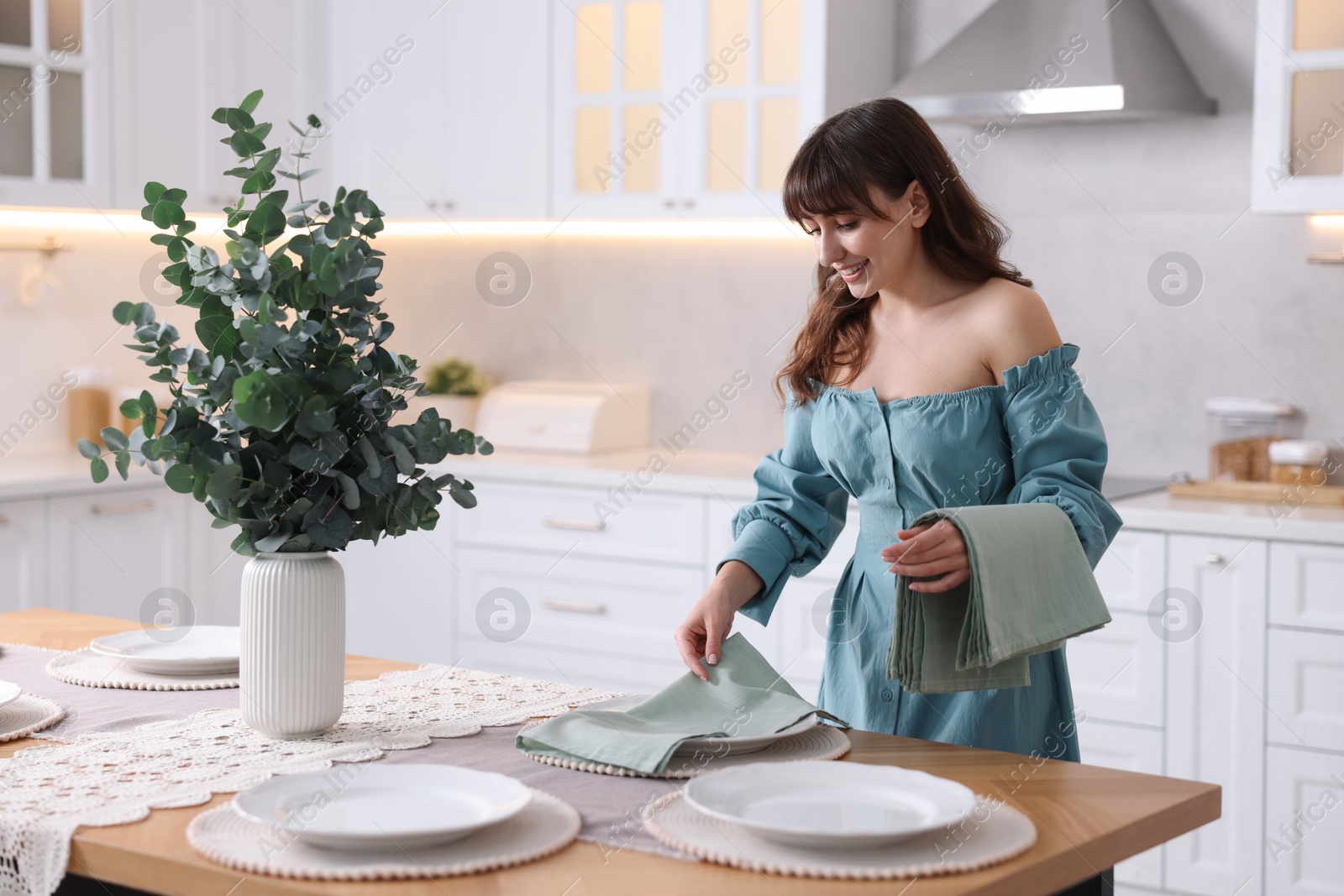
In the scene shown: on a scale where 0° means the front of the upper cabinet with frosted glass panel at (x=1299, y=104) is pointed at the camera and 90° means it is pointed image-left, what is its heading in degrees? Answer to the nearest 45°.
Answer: approximately 0°

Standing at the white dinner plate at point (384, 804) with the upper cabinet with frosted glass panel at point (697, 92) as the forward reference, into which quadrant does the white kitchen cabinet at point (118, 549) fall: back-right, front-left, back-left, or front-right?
front-left

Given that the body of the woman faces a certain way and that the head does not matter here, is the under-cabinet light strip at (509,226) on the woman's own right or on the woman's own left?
on the woman's own right

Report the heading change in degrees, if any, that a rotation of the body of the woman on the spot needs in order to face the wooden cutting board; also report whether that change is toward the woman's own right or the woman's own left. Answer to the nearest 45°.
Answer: approximately 180°

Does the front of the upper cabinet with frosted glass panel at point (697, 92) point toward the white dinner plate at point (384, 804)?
yes

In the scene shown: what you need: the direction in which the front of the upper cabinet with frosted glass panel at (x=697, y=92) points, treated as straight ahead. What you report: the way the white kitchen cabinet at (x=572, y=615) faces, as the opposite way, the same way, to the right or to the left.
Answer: the same way

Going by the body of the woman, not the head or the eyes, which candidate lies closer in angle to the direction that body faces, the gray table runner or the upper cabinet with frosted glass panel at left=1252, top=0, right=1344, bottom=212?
the gray table runner

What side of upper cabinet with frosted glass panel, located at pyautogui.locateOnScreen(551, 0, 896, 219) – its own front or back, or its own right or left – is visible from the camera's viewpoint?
front

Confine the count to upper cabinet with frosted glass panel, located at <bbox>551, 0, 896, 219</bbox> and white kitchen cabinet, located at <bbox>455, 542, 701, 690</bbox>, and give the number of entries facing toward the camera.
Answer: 2

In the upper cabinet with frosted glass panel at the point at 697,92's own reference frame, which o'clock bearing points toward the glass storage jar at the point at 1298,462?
The glass storage jar is roughly at 10 o'clock from the upper cabinet with frosted glass panel.

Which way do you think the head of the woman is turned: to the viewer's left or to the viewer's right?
to the viewer's left

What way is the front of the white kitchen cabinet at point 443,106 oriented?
toward the camera

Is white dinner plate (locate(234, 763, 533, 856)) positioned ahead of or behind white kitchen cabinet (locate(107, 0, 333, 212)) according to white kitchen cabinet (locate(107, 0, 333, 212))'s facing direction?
ahead

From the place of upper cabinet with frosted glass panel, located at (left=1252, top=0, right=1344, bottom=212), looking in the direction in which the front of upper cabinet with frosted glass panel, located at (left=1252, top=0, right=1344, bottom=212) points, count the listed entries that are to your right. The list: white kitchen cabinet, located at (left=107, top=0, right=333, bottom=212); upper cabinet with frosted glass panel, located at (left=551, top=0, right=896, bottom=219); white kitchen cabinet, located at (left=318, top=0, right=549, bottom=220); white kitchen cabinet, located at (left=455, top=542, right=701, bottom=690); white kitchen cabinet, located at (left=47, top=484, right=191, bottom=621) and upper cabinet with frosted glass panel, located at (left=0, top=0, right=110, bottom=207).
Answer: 6

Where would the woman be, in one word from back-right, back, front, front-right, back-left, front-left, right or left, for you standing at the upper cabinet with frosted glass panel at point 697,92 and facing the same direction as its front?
front

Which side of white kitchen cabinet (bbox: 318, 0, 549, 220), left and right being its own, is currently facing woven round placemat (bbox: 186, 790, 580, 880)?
front

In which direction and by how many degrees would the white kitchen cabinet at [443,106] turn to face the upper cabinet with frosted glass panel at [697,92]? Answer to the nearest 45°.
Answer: approximately 45° to its left

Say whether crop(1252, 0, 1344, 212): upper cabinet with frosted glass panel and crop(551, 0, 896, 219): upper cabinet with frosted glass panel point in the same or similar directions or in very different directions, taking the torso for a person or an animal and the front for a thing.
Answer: same or similar directions

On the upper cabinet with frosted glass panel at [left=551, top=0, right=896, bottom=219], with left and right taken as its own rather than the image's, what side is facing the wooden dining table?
front
